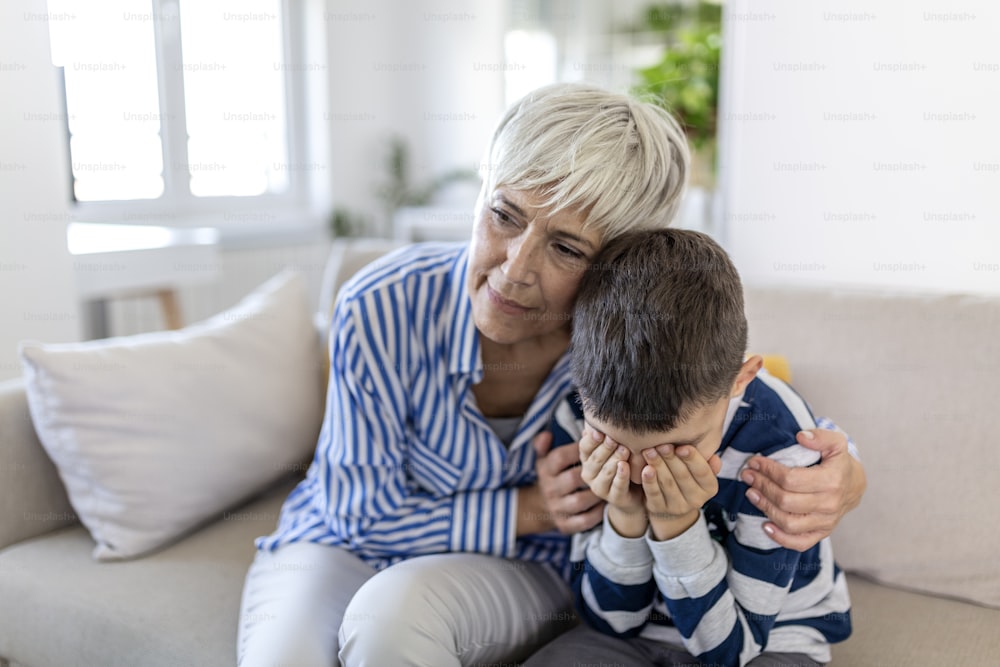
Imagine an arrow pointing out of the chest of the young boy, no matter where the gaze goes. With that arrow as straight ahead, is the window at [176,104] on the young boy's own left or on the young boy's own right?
on the young boy's own right

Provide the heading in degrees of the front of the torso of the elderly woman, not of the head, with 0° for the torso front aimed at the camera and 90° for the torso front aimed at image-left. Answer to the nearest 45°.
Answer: approximately 0°

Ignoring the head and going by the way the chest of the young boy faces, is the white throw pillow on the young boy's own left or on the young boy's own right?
on the young boy's own right

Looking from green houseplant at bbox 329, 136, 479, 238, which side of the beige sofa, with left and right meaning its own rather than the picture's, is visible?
back

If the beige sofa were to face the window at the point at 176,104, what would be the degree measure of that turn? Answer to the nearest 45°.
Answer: approximately 135° to its right

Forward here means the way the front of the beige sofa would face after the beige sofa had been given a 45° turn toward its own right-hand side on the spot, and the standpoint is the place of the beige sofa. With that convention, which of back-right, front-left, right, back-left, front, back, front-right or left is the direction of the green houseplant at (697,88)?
back-right

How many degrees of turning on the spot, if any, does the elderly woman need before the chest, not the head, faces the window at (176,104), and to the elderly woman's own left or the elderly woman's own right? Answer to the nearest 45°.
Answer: approximately 135° to the elderly woman's own right

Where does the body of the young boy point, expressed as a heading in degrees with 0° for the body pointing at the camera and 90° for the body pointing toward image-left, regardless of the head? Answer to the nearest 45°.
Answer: approximately 45°
